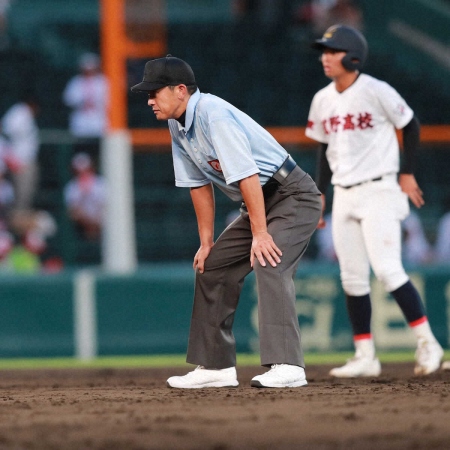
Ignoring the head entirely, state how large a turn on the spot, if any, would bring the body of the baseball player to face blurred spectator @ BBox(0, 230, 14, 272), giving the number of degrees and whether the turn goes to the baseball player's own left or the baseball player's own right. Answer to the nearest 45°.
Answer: approximately 90° to the baseball player's own right

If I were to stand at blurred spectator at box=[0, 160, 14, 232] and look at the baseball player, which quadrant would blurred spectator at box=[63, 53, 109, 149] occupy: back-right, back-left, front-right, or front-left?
back-left

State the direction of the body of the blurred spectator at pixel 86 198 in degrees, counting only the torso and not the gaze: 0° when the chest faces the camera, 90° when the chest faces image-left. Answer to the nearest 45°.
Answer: approximately 0°

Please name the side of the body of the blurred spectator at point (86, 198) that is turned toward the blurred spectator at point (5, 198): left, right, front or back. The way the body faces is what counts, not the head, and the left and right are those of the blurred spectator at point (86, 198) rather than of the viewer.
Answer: right

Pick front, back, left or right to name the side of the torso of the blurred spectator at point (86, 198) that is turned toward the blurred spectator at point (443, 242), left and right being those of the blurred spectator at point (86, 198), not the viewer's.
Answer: left

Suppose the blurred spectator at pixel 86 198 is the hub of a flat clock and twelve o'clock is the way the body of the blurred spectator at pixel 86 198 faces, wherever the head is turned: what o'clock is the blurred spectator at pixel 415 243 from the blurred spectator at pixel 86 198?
the blurred spectator at pixel 415 243 is roughly at 9 o'clock from the blurred spectator at pixel 86 198.

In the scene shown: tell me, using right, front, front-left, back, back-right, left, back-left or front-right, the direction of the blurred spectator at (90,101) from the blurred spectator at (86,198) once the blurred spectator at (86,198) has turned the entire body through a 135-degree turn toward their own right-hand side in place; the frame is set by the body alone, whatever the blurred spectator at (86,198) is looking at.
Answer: front-right

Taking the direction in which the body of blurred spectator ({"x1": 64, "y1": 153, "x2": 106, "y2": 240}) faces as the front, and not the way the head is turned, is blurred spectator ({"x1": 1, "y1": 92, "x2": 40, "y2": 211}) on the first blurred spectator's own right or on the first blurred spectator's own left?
on the first blurred spectator's own right

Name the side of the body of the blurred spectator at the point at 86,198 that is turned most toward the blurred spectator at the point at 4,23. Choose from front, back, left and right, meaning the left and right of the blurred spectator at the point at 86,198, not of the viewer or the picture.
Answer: back
